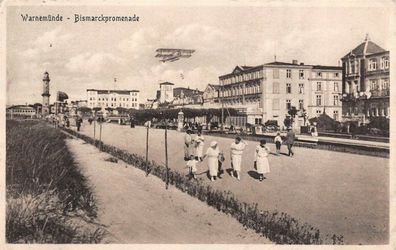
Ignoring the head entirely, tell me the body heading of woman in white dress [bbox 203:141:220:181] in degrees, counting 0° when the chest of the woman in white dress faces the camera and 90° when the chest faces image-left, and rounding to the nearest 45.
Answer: approximately 0°

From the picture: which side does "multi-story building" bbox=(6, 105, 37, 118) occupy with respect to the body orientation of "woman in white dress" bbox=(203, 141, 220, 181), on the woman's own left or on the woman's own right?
on the woman's own right
